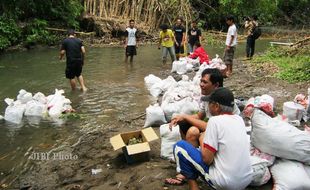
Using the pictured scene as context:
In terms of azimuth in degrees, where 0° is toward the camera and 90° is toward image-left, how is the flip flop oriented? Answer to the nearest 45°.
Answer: approximately 90°

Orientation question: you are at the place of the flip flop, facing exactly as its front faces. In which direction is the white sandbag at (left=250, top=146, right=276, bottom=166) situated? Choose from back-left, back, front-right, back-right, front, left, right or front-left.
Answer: back

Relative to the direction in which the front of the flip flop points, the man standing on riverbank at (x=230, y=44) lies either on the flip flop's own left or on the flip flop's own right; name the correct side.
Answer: on the flip flop's own right

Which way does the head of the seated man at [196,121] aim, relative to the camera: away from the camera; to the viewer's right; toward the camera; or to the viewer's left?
to the viewer's left

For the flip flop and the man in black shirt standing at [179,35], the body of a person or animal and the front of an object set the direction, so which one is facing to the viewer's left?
the flip flop

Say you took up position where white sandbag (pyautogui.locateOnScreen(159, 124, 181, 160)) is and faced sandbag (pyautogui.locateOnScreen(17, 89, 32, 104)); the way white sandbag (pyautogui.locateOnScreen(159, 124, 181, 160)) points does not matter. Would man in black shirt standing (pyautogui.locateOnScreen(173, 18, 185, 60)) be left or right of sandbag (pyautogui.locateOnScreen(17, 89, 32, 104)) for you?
right

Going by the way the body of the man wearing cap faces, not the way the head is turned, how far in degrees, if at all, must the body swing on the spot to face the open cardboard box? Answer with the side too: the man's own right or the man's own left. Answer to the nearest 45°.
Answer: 0° — they already face it
